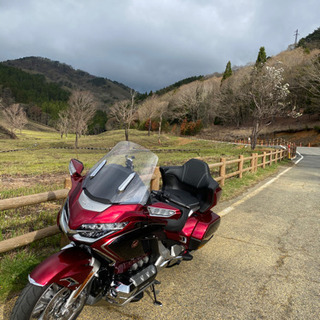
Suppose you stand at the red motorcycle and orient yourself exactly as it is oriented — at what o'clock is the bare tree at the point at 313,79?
The bare tree is roughly at 6 o'clock from the red motorcycle.

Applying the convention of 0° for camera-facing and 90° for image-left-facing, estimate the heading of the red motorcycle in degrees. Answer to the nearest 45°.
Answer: approximately 45°

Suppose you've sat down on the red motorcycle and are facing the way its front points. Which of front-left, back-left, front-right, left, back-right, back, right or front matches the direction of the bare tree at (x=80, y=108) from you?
back-right
